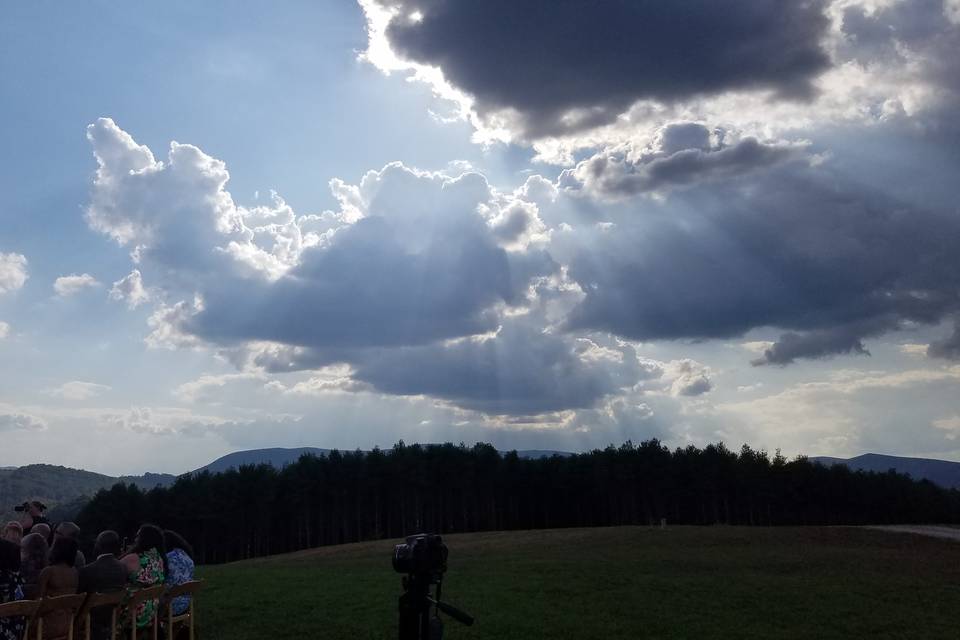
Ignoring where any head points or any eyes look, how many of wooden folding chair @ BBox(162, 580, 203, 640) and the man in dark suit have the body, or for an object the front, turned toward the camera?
0

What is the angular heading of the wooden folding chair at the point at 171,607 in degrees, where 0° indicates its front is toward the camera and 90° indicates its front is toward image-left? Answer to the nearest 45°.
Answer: approximately 135°

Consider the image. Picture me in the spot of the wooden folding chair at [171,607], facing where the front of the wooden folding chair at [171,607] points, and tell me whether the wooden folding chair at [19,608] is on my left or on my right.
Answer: on my left

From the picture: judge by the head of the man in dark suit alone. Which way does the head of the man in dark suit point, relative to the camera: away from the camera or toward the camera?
away from the camera

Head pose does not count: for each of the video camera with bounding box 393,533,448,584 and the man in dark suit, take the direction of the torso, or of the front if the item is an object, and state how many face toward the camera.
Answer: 0

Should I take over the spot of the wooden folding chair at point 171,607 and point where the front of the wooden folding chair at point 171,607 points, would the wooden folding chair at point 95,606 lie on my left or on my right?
on my left

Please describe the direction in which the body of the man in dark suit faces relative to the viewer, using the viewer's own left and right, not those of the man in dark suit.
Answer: facing away from the viewer and to the left of the viewer

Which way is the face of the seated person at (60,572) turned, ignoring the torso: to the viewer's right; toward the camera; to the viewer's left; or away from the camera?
away from the camera
